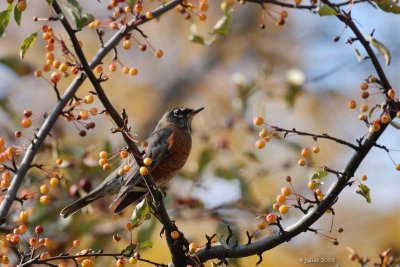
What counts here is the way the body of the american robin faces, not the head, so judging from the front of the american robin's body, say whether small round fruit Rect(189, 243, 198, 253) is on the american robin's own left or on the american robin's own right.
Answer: on the american robin's own right

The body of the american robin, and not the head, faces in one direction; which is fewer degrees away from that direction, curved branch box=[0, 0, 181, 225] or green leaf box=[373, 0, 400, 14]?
the green leaf

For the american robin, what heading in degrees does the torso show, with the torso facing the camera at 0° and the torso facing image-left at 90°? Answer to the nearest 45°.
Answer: approximately 270°

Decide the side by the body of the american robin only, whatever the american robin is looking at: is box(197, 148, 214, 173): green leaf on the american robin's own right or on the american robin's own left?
on the american robin's own left
